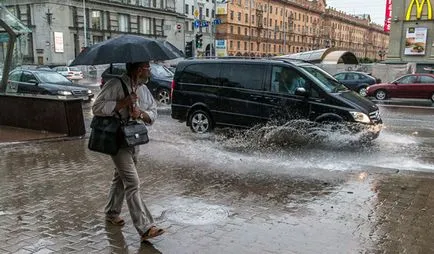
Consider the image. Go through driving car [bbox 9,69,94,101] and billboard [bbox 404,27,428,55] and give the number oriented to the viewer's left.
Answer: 0

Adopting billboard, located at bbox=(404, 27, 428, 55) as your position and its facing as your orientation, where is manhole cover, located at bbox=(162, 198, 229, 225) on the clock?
The manhole cover is roughly at 12 o'clock from the billboard.

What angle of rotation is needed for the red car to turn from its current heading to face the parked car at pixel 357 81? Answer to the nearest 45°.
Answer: approximately 45° to its right

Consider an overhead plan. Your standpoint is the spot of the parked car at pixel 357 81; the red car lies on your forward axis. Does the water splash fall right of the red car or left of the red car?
right

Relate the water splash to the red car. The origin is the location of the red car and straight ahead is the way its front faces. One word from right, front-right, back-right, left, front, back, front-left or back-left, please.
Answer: left

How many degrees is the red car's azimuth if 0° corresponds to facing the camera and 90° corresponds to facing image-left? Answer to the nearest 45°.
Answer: approximately 90°

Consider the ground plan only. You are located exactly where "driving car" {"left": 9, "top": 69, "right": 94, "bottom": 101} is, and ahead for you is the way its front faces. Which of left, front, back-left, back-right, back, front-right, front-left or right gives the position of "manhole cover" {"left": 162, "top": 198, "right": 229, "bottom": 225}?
front-right

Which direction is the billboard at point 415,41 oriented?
toward the camera

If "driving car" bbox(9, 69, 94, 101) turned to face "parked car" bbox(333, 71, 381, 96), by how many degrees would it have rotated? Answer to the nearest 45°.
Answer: approximately 45° to its left

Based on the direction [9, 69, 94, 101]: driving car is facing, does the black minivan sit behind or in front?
in front

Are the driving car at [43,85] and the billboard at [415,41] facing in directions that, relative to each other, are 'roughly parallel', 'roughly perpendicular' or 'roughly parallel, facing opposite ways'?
roughly perpendicular

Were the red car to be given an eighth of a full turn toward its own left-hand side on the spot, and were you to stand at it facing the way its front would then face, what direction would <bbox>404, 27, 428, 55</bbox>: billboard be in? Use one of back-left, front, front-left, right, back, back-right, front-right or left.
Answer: back-right

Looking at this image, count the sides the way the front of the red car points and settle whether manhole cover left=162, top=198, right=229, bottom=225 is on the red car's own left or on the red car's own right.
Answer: on the red car's own left

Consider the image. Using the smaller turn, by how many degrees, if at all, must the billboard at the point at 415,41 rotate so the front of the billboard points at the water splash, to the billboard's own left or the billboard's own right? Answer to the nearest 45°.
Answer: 0° — it already faces it

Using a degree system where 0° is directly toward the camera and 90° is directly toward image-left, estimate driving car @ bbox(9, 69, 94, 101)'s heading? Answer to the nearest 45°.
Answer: approximately 315°

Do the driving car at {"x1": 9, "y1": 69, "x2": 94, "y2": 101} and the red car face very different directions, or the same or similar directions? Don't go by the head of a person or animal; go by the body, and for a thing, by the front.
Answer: very different directions
